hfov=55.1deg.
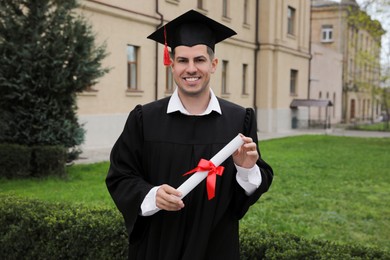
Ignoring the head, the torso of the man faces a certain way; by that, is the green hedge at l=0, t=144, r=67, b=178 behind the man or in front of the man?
behind

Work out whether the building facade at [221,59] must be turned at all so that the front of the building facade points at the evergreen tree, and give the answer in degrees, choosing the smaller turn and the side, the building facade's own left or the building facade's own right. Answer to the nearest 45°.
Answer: approximately 45° to the building facade's own right

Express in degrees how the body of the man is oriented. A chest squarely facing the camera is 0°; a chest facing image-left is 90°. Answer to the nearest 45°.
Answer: approximately 0°

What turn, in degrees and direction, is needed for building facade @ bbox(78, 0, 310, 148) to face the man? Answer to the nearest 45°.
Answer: approximately 45° to its right

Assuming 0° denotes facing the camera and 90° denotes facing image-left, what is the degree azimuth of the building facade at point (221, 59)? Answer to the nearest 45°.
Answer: approximately 315°

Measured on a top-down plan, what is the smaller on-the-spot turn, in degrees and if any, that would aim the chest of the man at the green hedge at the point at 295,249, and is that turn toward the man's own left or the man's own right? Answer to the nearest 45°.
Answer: approximately 135° to the man's own left

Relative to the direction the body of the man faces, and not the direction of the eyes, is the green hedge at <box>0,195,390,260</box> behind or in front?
behind
